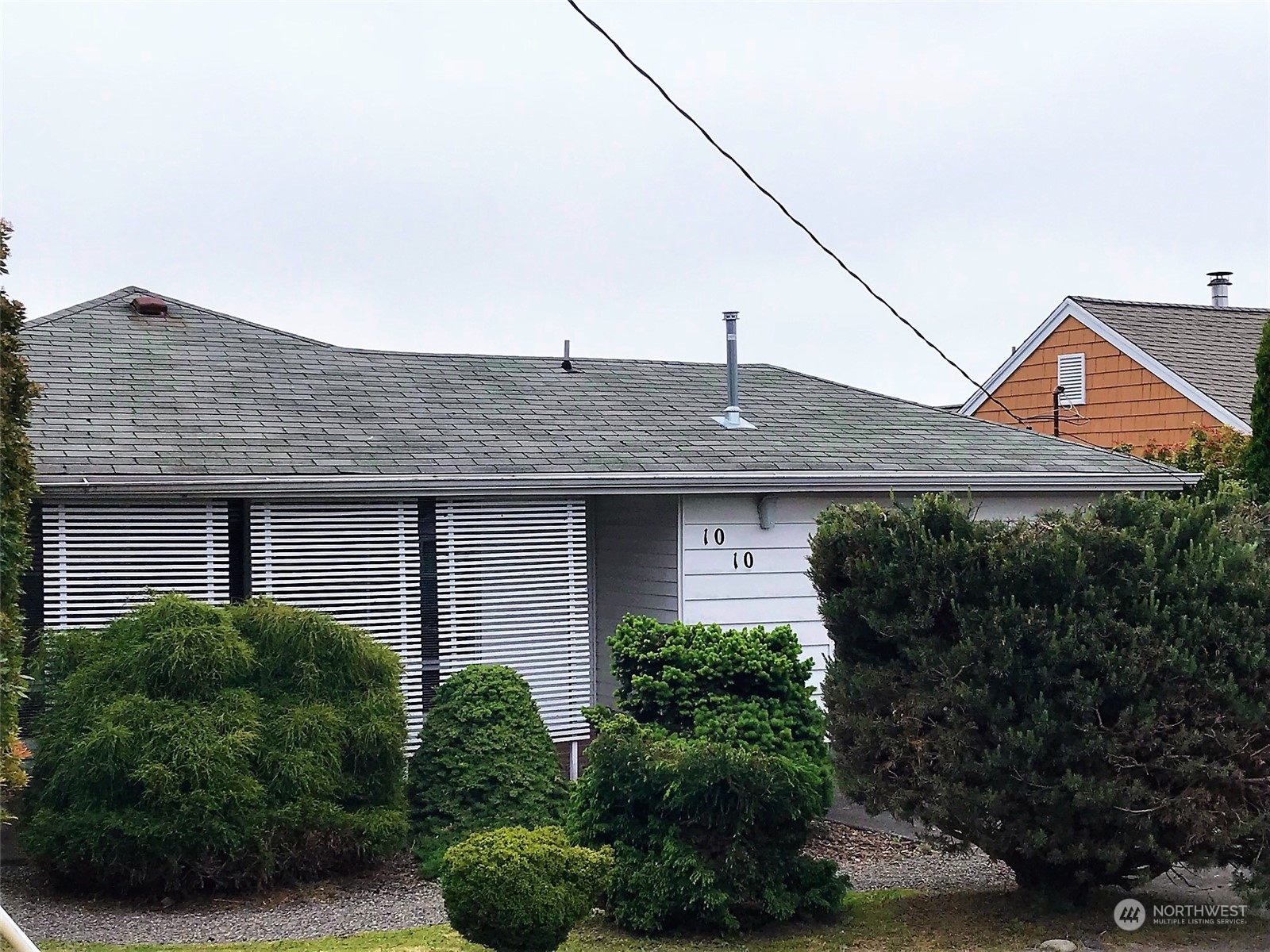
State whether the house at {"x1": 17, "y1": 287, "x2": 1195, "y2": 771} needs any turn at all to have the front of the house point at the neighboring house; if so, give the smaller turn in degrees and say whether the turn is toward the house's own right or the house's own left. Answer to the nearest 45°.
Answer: approximately 135° to the house's own left

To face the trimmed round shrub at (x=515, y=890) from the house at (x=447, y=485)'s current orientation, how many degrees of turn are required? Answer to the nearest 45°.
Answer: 0° — it already faces it

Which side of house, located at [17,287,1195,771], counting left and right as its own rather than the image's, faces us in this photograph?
front

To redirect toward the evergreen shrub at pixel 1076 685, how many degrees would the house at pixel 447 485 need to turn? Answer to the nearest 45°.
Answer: approximately 45° to its left

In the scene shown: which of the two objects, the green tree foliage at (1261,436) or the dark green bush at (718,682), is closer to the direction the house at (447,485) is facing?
the dark green bush

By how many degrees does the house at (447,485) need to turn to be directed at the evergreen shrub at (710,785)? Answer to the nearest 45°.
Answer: approximately 45° to its left

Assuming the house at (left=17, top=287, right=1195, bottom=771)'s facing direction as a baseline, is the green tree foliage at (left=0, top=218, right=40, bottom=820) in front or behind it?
in front

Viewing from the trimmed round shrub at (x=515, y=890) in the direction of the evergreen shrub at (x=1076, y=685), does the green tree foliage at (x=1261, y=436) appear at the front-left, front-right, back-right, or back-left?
front-left

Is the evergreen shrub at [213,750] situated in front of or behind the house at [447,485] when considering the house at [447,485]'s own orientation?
in front

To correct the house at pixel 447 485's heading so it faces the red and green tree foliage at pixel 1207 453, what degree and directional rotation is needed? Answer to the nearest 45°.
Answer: approximately 135° to its left

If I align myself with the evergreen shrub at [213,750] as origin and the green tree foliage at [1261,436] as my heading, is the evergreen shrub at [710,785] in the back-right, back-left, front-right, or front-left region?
front-right

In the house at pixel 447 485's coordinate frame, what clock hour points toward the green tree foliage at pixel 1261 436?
The green tree foliage is roughly at 9 o'clock from the house.
